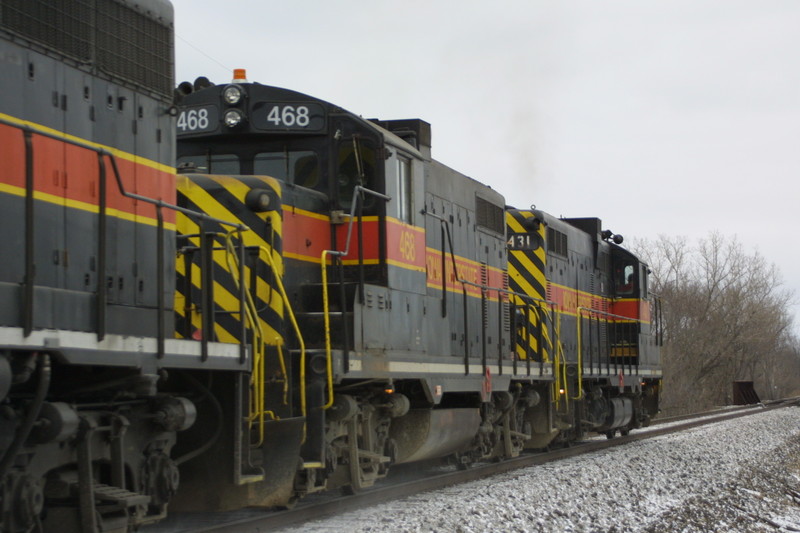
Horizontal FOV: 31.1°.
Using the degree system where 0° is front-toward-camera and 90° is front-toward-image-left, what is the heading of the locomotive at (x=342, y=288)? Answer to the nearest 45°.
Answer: approximately 45°
